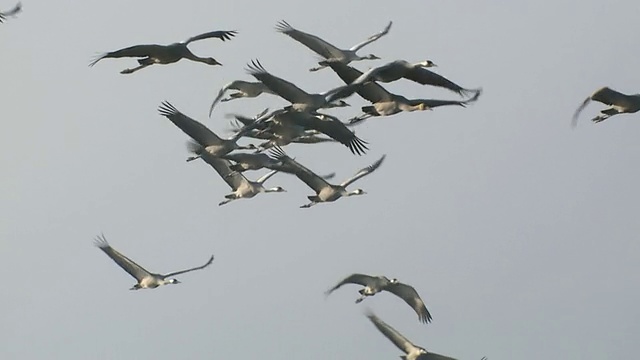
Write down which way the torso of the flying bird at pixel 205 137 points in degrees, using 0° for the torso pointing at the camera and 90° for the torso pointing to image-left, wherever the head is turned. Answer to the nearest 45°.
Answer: approximately 270°

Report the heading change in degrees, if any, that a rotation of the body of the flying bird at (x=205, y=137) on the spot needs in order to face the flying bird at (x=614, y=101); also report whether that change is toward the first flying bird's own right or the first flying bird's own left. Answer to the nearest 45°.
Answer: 0° — it already faces it

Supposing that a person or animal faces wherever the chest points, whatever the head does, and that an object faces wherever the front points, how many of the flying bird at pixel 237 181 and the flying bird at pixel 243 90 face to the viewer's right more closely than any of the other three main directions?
2

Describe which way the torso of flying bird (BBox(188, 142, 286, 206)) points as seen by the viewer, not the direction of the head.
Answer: to the viewer's right

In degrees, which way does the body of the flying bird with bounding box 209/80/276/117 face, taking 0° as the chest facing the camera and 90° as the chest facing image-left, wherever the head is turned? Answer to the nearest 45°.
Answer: approximately 270°

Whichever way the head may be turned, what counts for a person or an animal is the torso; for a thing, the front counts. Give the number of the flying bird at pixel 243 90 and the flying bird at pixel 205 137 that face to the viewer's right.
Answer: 2
